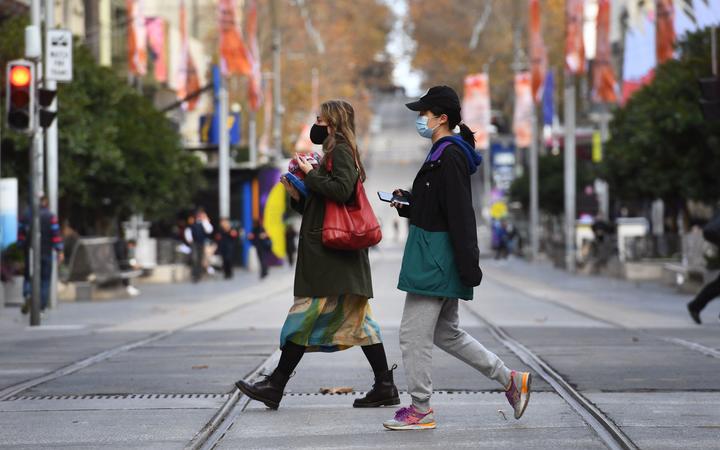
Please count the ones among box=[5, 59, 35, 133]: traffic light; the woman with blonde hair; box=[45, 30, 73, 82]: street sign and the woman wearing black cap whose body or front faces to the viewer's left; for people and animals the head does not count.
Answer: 2

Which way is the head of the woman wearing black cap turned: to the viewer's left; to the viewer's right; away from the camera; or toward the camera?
to the viewer's left

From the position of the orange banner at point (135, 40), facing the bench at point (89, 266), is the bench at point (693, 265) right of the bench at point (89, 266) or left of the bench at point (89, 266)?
left

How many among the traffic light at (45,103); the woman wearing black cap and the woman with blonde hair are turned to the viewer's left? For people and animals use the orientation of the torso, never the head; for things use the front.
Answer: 2

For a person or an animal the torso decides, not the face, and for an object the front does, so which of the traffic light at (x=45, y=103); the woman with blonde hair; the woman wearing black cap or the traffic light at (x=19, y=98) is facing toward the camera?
the traffic light at (x=19, y=98)

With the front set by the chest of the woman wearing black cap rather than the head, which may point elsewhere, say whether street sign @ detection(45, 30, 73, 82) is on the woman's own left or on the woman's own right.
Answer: on the woman's own right

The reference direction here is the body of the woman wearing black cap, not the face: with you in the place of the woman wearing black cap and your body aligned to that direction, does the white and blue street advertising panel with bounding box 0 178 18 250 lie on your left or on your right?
on your right

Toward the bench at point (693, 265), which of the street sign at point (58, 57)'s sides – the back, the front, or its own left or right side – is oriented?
left

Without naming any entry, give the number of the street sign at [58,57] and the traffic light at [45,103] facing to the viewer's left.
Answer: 0

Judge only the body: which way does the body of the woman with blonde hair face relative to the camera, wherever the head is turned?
to the viewer's left

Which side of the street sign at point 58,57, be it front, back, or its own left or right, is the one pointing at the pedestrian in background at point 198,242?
back

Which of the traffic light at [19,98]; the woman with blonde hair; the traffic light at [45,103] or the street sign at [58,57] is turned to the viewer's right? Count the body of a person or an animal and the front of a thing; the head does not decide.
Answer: the traffic light at [45,103]

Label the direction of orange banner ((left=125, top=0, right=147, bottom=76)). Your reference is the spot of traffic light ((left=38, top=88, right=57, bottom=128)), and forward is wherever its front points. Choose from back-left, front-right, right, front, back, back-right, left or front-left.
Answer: left

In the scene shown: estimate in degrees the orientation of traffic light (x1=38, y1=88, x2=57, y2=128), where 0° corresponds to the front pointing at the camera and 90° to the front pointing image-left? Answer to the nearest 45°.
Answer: approximately 270°

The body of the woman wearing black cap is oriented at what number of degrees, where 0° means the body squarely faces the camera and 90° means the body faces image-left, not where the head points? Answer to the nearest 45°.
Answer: approximately 90°
